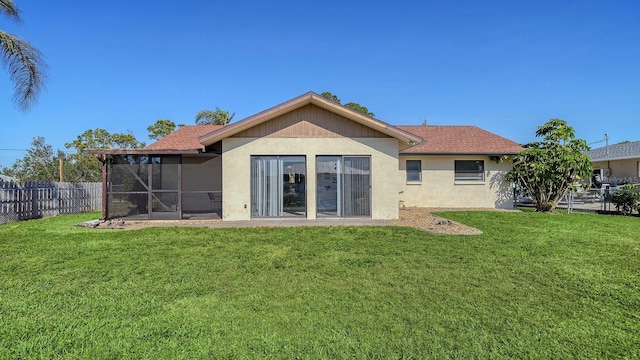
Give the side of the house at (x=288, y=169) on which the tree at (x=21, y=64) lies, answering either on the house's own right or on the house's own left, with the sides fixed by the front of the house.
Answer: on the house's own left

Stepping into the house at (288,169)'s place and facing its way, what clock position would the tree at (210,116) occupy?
The tree is roughly at 11 o'clock from the house.

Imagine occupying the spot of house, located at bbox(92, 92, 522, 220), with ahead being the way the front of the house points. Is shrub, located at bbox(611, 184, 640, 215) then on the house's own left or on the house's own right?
on the house's own right

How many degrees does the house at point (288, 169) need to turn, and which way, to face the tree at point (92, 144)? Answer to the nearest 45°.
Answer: approximately 45° to its left

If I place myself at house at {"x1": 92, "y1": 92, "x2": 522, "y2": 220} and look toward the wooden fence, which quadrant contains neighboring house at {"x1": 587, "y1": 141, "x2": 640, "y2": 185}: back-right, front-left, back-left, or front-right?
back-right

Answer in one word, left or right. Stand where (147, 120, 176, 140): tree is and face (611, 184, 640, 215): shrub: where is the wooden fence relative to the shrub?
right

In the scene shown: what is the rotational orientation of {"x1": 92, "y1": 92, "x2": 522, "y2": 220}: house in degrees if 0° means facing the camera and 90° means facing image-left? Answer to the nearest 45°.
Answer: approximately 180°

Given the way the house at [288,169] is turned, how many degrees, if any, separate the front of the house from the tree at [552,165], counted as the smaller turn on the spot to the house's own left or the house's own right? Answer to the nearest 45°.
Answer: approximately 90° to the house's own right

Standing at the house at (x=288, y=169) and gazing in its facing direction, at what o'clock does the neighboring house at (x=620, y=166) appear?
The neighboring house is roughly at 2 o'clock from the house.

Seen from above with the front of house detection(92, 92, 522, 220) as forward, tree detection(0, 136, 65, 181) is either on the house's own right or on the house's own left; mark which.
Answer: on the house's own left

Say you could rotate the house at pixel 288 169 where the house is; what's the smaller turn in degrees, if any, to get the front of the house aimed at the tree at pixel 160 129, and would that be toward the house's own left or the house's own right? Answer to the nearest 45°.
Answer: approximately 45° to the house's own left

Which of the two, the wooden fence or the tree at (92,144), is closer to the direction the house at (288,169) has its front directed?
the tree

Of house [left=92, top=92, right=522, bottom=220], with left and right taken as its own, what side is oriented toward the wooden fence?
left
